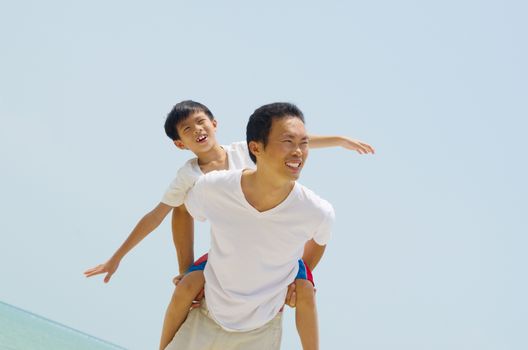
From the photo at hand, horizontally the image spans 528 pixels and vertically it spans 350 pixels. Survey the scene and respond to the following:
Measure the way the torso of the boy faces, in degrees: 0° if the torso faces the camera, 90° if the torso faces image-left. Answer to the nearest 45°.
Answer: approximately 0°

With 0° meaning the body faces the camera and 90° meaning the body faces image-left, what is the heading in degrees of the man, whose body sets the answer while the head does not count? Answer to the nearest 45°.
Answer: approximately 0°
